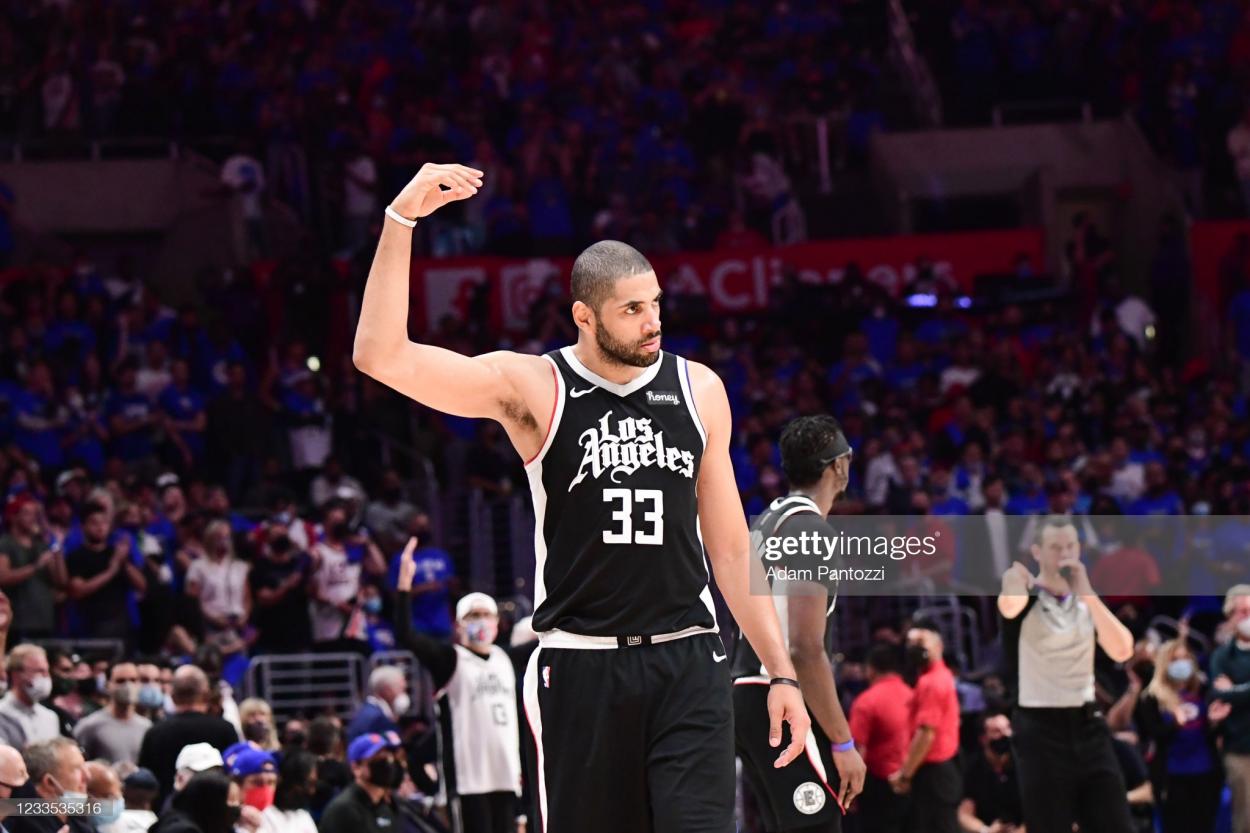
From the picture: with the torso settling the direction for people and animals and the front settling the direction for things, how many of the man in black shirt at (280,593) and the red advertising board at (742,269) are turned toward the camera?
2

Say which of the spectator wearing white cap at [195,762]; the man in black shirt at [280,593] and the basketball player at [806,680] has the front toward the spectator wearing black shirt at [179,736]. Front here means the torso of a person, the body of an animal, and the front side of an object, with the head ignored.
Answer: the man in black shirt

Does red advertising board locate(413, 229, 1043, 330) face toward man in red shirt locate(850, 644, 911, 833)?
yes

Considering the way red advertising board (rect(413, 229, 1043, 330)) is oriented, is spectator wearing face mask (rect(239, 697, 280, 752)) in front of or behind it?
in front

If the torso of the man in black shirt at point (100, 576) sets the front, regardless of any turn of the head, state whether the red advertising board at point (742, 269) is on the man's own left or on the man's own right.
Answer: on the man's own left

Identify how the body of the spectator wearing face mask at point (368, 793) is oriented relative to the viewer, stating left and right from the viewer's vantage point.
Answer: facing the viewer and to the right of the viewer

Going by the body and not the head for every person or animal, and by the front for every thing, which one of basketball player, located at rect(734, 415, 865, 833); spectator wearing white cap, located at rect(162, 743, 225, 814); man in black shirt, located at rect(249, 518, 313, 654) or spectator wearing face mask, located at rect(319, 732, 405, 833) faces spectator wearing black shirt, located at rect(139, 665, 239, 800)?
the man in black shirt

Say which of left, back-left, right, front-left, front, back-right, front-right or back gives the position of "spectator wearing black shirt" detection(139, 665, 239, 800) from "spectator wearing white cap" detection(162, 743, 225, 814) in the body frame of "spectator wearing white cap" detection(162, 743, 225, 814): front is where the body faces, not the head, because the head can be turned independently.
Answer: back-left

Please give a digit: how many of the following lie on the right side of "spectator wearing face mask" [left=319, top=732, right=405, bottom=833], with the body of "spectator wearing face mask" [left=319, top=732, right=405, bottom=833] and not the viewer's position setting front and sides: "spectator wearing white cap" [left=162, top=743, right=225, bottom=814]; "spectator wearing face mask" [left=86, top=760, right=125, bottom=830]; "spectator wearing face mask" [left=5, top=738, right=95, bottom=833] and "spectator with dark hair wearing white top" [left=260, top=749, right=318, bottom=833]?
4

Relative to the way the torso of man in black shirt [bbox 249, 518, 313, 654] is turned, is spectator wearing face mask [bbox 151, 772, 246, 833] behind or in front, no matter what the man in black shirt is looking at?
in front

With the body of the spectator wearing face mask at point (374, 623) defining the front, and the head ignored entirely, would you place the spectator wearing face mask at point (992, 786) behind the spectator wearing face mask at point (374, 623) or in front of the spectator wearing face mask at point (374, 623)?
in front

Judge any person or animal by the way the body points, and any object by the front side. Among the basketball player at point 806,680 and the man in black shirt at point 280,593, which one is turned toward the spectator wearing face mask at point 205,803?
the man in black shirt

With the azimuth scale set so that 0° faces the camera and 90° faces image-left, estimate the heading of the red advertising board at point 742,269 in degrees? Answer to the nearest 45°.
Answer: approximately 0°

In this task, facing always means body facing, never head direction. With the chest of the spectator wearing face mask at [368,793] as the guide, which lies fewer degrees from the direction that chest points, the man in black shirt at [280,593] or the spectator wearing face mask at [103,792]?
the spectator wearing face mask
